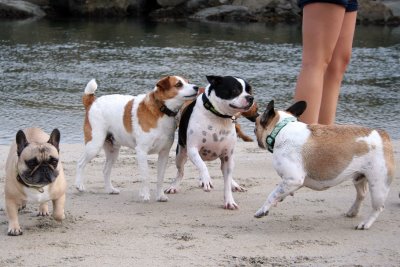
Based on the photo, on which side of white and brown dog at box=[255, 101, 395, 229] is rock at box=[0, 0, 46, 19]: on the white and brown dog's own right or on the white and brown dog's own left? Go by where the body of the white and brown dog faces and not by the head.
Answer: on the white and brown dog's own right

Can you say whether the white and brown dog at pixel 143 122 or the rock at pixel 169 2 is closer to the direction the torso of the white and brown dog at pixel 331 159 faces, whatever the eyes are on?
the white and brown dog

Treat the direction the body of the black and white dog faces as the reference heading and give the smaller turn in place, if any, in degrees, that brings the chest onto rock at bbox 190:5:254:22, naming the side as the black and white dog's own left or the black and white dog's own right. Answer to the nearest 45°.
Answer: approximately 135° to the black and white dog's own left

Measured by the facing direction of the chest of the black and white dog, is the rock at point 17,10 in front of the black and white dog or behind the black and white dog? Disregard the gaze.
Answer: behind

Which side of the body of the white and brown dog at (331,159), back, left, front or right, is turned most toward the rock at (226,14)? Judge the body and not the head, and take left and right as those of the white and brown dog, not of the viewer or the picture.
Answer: right

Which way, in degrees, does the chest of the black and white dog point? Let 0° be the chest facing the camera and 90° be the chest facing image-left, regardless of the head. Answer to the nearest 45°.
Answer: approximately 315°

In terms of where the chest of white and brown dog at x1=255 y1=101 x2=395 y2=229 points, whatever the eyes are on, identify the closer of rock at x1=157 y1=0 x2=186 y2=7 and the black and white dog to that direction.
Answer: the black and white dog

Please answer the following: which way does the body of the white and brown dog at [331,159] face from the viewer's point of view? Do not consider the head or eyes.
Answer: to the viewer's left

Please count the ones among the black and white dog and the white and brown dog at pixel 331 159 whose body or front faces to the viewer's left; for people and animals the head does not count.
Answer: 1
